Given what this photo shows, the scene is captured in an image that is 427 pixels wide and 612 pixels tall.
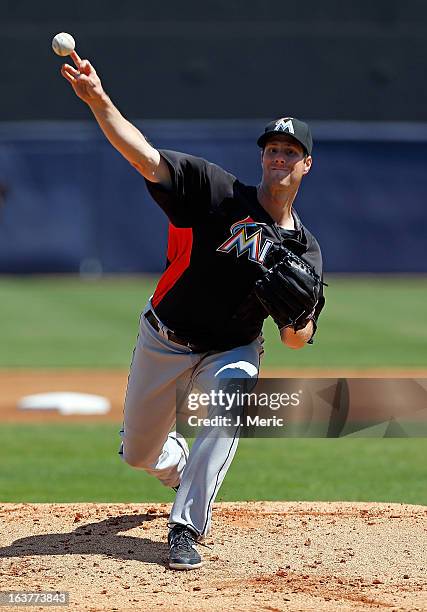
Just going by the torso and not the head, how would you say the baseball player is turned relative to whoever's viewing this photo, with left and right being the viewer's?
facing the viewer
